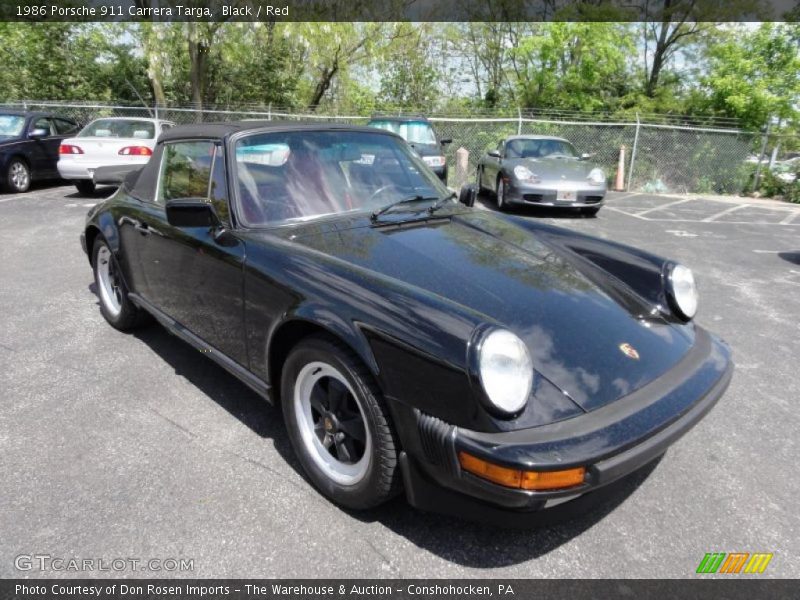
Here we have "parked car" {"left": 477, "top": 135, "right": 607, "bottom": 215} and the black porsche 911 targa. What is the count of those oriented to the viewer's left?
0

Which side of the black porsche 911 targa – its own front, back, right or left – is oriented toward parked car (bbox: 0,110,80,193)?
back

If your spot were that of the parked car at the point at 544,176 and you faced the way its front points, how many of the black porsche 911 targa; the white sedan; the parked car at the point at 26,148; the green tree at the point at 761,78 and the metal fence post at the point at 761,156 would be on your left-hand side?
2

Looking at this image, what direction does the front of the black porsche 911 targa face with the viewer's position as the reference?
facing the viewer and to the right of the viewer

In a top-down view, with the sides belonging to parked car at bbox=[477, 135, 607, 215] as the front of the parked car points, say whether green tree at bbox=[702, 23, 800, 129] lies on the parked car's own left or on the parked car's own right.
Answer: on the parked car's own left

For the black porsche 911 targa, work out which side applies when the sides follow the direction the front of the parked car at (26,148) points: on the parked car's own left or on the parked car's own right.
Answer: on the parked car's own left

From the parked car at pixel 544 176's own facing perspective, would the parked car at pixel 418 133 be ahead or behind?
behind

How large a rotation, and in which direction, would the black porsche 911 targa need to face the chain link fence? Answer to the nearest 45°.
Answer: approximately 90° to its left

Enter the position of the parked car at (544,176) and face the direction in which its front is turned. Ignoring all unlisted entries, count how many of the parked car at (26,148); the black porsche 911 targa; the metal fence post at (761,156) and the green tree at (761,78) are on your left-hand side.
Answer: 2
